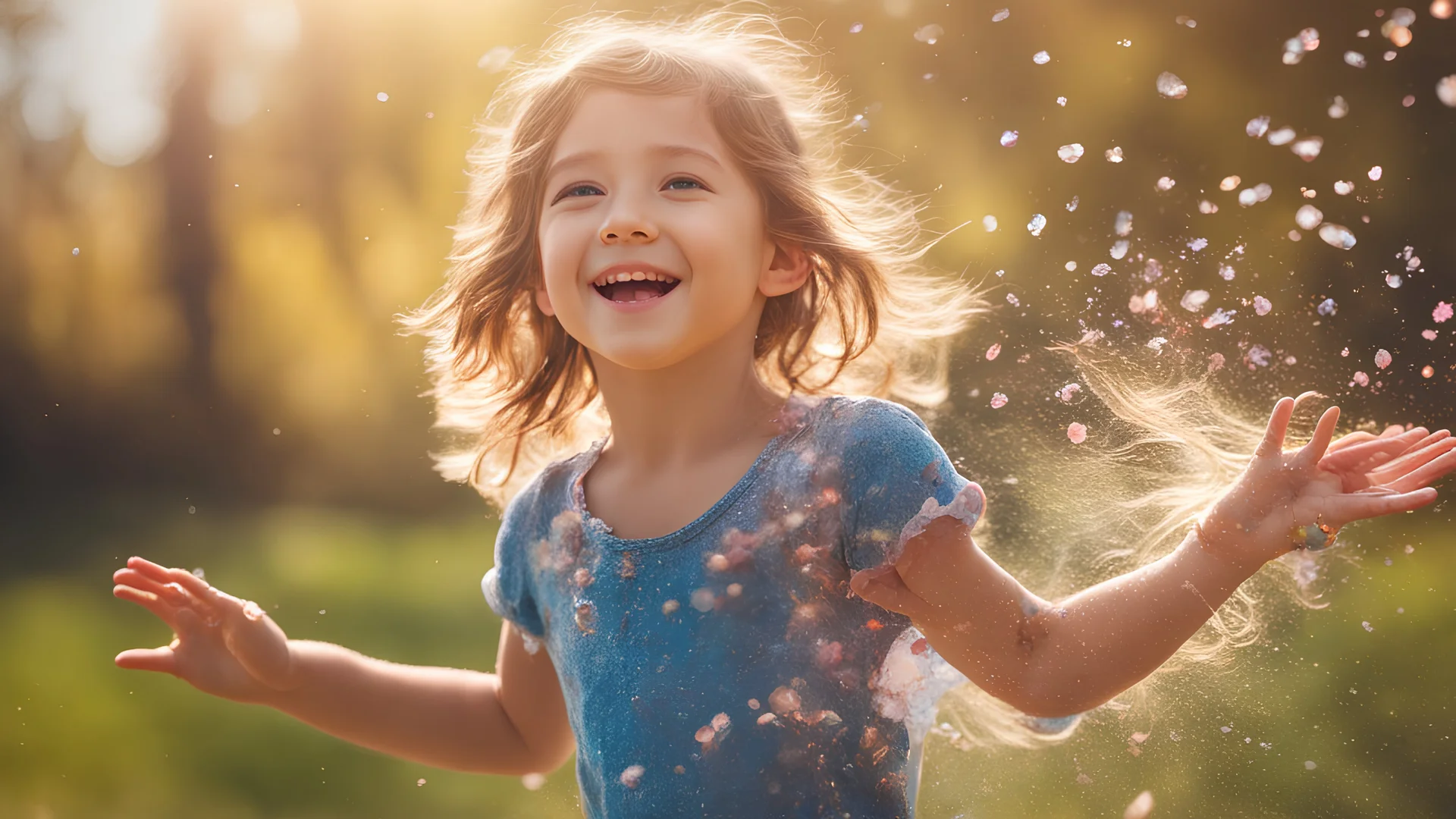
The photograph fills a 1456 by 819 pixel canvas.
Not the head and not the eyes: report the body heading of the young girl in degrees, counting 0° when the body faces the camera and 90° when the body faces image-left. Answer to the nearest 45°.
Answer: approximately 45°
